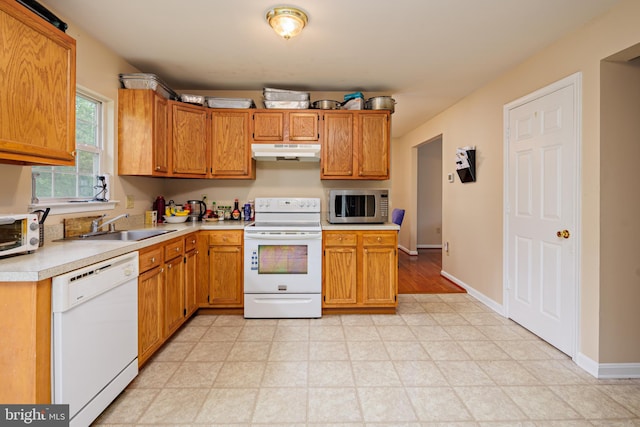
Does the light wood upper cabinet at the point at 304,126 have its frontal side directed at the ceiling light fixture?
yes

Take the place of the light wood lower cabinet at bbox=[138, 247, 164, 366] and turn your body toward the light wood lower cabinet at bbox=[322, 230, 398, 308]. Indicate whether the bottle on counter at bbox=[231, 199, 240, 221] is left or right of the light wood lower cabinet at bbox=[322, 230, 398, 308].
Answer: left

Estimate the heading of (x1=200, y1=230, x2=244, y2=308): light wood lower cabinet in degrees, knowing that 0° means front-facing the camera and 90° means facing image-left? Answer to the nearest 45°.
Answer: approximately 0°

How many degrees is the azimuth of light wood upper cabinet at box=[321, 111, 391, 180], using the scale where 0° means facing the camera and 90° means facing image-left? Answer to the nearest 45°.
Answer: approximately 0°

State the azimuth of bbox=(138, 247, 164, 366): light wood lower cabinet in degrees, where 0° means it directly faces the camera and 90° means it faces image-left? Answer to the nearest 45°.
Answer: approximately 315°

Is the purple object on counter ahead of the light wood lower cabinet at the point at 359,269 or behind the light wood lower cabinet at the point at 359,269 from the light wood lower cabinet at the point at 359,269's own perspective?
behind
